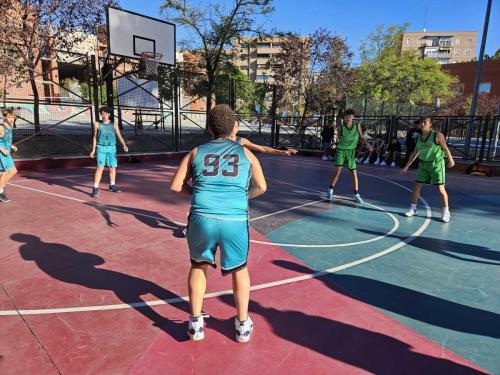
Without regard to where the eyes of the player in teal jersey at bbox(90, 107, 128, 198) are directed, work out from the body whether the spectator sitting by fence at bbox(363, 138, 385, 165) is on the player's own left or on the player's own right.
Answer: on the player's own left

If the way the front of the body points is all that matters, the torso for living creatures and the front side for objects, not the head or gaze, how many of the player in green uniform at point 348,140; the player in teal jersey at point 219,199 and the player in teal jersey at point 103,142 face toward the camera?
2

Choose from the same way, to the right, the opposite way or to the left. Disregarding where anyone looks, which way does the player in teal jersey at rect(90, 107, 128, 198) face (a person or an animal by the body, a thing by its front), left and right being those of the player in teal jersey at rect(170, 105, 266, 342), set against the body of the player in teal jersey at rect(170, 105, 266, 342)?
the opposite way

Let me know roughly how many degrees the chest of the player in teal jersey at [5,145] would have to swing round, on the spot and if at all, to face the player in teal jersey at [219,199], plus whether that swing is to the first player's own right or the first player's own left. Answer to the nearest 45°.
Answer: approximately 45° to the first player's own right

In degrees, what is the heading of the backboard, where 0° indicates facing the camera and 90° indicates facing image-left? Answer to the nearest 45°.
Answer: approximately 315°

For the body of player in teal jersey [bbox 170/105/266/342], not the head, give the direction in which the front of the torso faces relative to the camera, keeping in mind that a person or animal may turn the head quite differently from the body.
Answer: away from the camera

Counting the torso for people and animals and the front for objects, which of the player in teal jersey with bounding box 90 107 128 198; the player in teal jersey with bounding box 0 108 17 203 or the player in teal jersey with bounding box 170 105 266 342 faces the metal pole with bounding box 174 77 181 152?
the player in teal jersey with bounding box 170 105 266 342

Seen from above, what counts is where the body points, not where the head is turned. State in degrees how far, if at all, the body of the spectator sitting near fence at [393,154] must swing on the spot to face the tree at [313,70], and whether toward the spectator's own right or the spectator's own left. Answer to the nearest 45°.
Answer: approximately 90° to the spectator's own right

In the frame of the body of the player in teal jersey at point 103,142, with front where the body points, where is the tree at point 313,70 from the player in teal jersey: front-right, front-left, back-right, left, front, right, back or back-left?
back-left

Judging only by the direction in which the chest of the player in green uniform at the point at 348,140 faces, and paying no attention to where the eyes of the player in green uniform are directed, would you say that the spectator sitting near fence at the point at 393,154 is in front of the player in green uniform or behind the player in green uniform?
behind

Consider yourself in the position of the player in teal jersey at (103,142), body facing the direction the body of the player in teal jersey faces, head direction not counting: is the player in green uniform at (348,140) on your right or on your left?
on your left

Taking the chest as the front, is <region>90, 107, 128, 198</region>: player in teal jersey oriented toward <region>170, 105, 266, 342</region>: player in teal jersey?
yes
